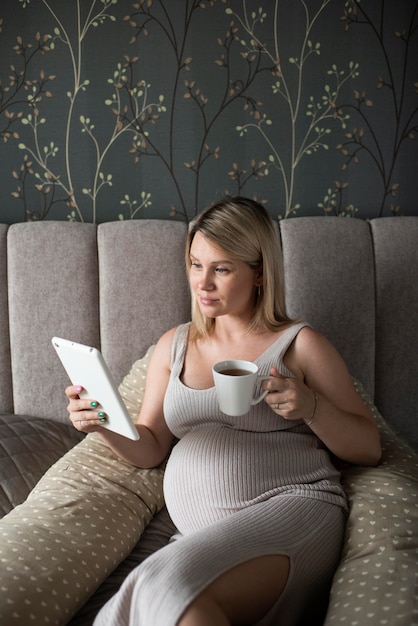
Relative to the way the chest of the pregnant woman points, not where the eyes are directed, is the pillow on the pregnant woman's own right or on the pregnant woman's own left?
on the pregnant woman's own right

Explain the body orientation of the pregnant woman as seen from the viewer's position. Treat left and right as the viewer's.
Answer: facing the viewer and to the left of the viewer

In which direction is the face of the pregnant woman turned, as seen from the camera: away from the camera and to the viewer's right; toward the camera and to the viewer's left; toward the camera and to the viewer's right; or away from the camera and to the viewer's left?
toward the camera and to the viewer's left
